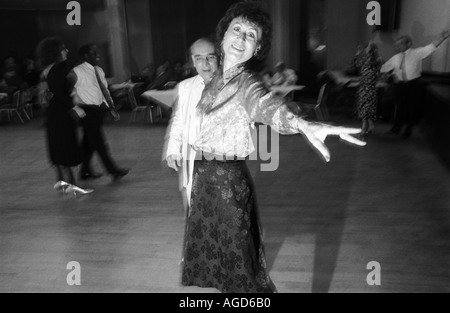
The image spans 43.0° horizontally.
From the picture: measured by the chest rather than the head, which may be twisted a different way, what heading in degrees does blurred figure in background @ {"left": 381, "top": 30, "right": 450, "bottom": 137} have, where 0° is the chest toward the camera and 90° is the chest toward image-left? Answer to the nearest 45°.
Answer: approximately 45°

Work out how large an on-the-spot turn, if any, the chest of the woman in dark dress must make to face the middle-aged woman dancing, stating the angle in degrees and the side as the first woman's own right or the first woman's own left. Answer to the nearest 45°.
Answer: approximately 90° to the first woman's own right

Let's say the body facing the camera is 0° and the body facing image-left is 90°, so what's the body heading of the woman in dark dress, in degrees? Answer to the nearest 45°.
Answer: approximately 270°

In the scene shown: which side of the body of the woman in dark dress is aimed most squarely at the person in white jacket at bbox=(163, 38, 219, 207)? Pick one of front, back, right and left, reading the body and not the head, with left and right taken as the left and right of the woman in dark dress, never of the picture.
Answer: front

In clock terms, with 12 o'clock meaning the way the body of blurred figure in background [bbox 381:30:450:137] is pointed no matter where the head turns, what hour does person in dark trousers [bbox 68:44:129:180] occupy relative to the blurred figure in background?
The person in dark trousers is roughly at 12 o'clock from the blurred figure in background.

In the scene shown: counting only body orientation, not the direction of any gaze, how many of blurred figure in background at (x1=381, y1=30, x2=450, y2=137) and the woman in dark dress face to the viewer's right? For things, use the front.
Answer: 1
